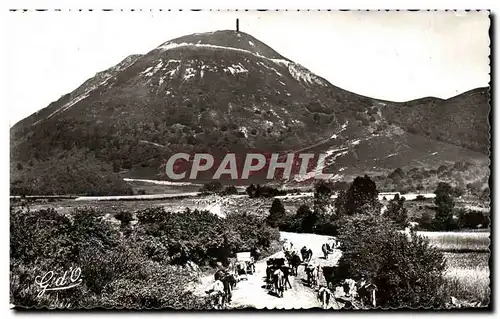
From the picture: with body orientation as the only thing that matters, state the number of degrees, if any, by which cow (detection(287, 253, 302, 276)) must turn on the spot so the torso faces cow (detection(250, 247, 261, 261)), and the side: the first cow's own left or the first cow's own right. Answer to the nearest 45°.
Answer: approximately 90° to the first cow's own right

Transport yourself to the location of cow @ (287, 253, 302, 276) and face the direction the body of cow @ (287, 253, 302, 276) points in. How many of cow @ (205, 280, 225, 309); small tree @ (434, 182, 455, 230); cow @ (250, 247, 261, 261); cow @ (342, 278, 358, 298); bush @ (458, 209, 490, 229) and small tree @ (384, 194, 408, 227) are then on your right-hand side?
2

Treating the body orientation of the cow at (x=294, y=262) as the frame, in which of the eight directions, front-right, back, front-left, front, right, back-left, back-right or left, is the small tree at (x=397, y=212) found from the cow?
left

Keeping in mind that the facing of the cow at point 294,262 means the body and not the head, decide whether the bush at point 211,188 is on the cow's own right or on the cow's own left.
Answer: on the cow's own right

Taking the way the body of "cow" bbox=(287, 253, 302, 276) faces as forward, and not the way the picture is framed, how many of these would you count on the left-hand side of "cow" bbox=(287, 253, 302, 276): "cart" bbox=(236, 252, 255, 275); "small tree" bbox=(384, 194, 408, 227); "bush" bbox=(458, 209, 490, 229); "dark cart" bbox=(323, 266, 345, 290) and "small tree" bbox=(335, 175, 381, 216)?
4

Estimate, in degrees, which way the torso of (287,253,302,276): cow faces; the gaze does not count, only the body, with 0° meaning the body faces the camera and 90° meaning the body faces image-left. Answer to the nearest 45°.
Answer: approximately 0°

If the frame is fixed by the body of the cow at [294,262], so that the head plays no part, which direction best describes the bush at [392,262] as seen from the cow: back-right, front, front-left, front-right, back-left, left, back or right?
left

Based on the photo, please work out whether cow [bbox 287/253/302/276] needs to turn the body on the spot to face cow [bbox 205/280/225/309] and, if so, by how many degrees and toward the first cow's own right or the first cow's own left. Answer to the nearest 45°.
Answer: approximately 90° to the first cow's own right
